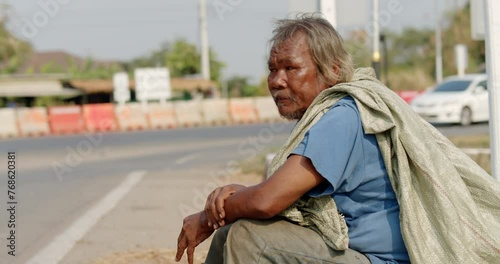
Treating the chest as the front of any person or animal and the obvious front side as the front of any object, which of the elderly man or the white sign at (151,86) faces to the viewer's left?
the elderly man

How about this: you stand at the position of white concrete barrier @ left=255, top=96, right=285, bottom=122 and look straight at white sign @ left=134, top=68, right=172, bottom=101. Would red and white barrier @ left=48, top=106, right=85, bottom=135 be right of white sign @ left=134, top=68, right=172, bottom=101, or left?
left

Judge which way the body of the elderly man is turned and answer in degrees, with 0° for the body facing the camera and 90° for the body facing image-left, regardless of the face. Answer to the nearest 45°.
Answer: approximately 90°

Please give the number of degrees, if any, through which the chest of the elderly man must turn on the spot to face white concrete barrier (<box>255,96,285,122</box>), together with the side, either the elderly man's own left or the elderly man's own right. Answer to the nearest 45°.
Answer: approximately 90° to the elderly man's own right

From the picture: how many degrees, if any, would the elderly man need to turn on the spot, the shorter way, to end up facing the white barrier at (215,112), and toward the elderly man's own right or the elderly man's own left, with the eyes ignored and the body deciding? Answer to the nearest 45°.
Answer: approximately 90° to the elderly man's own right

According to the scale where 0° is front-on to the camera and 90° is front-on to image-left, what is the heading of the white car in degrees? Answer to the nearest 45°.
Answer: approximately 45°

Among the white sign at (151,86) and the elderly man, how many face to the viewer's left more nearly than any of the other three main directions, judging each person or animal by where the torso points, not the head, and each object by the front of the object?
1
